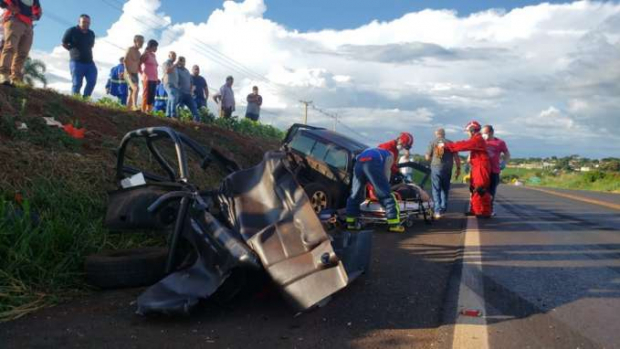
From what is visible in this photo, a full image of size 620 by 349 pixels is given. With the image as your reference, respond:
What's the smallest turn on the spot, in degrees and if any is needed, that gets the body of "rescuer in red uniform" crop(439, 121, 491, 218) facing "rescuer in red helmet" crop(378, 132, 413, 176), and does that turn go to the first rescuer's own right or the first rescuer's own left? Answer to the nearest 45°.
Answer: approximately 45° to the first rescuer's own left

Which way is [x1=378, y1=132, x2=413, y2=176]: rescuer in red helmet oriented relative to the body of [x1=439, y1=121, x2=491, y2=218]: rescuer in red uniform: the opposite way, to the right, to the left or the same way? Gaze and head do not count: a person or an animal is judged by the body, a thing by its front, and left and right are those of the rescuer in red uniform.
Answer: the opposite way

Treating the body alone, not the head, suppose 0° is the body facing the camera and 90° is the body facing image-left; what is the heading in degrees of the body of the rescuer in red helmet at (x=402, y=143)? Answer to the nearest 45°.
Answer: approximately 270°

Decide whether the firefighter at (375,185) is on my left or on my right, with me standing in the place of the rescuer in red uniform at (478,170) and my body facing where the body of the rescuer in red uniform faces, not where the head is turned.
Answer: on my left

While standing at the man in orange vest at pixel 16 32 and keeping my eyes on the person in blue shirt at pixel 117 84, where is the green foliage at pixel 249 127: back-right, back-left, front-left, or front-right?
front-right

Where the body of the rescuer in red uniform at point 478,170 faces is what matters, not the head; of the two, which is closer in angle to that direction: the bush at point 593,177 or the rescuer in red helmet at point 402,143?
the rescuer in red helmet

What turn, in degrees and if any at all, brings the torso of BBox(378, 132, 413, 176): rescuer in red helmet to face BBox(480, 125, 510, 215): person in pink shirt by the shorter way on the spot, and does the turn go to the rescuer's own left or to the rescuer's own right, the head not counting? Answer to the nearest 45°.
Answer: approximately 45° to the rescuer's own left

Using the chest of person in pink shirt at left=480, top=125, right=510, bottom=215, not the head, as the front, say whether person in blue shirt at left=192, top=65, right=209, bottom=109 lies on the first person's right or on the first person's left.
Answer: on the first person's right

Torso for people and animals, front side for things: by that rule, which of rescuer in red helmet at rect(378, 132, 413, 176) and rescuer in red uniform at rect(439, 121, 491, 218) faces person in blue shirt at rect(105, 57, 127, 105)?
the rescuer in red uniform

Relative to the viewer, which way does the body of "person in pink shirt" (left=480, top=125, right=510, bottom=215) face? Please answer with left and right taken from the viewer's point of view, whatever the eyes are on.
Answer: facing the viewer and to the left of the viewer

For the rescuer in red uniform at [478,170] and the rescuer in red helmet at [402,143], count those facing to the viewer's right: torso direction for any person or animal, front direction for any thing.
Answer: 1

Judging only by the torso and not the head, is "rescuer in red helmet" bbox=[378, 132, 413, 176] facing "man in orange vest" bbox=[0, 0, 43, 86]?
no

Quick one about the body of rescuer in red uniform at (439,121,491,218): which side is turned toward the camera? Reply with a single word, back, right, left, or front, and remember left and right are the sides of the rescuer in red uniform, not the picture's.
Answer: left

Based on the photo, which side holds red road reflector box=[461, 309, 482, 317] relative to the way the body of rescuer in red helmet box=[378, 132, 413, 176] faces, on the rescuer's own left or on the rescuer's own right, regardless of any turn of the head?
on the rescuer's own right

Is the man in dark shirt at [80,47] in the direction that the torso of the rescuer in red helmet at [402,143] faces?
no
